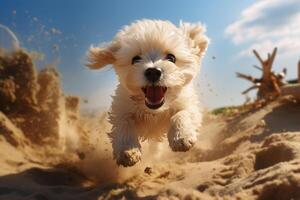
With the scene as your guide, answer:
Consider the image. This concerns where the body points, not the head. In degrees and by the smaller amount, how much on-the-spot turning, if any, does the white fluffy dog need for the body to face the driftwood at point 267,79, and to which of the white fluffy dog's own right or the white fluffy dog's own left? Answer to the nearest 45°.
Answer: approximately 135° to the white fluffy dog's own left

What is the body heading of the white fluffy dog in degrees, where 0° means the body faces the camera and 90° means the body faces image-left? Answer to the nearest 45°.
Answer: approximately 0°
